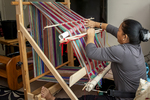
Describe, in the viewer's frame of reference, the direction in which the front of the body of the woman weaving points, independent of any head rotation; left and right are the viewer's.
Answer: facing away from the viewer and to the left of the viewer

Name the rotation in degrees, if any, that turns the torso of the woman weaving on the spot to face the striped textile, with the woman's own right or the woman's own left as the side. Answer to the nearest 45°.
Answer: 0° — they already face it

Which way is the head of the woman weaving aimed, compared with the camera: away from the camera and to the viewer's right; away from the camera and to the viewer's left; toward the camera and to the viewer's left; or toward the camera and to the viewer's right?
away from the camera and to the viewer's left
